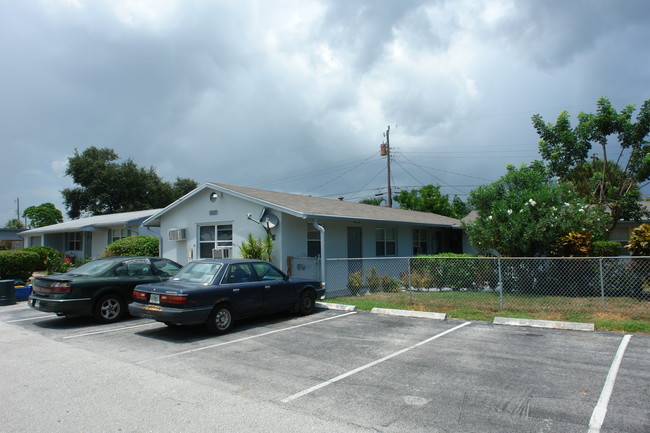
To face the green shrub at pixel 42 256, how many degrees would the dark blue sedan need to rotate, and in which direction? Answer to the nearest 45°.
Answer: approximately 90° to its left

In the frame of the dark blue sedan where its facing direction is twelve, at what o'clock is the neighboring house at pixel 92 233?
The neighboring house is roughly at 10 o'clock from the dark blue sedan.

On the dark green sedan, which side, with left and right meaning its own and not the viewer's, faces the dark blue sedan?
right

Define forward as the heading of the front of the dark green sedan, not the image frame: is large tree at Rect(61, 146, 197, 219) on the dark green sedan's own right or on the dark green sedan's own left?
on the dark green sedan's own left

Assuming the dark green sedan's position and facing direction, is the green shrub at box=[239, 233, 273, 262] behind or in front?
in front

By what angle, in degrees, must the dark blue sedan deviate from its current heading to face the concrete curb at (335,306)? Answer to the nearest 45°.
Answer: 0° — it already faces it

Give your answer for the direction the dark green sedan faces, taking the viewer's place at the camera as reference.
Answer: facing away from the viewer and to the right of the viewer

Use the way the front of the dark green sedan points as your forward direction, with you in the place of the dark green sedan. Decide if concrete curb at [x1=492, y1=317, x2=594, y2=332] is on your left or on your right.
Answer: on your right

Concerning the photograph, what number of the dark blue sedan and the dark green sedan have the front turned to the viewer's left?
0

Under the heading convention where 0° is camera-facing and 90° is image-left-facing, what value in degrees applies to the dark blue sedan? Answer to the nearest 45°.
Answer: approximately 225°

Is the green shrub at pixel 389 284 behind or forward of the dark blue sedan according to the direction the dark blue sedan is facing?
forward

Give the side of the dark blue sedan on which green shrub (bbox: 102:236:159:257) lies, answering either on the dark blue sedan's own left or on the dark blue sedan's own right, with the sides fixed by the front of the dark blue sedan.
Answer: on the dark blue sedan's own left

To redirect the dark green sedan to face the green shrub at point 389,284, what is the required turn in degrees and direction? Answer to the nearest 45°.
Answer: approximately 45° to its right
